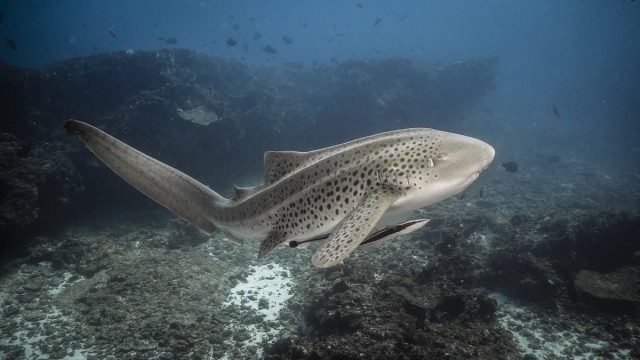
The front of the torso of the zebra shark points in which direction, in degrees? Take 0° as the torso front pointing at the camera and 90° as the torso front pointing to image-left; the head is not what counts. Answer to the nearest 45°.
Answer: approximately 270°
